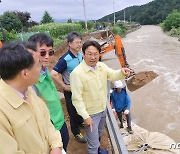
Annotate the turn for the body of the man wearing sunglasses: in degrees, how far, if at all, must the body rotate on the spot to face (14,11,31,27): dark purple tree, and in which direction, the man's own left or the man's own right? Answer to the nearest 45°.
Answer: approximately 135° to the man's own left

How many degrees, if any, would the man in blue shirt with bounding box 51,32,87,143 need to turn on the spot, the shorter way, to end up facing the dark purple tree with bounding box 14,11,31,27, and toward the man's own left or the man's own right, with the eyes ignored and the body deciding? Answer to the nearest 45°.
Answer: approximately 135° to the man's own left

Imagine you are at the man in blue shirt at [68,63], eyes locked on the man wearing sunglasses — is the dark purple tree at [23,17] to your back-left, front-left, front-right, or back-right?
back-right

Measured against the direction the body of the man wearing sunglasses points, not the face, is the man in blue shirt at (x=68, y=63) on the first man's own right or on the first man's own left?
on the first man's own left

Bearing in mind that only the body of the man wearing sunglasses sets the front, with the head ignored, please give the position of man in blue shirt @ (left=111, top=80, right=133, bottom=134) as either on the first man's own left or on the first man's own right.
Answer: on the first man's own left

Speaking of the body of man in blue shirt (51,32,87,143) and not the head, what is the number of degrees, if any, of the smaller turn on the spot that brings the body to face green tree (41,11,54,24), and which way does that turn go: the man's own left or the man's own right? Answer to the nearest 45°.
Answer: approximately 135° to the man's own left
